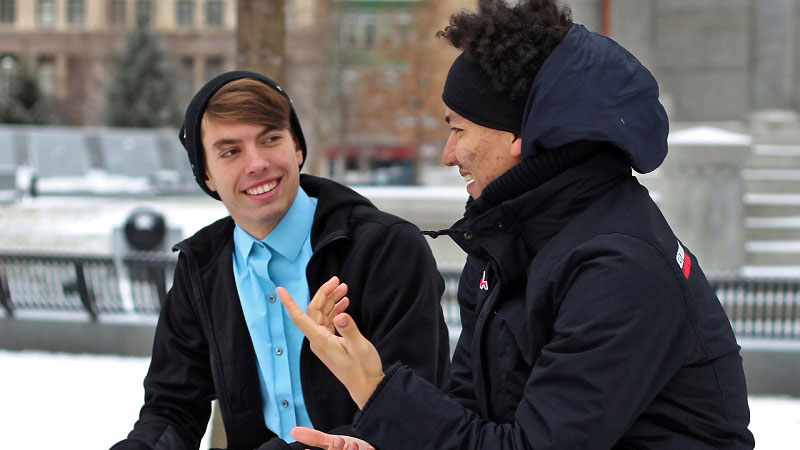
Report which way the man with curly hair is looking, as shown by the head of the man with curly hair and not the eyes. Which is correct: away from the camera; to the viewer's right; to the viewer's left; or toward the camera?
to the viewer's left

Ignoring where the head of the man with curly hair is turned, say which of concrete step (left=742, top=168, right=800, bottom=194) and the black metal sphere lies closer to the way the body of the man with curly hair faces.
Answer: the black metal sphere

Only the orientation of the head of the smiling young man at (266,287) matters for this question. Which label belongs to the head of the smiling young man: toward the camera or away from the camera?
toward the camera

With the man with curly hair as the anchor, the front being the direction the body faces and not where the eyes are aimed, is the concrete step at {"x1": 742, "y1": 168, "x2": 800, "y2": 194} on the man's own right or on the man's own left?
on the man's own right

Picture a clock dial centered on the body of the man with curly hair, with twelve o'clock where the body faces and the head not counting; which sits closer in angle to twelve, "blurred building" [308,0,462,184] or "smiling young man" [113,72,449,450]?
the smiling young man

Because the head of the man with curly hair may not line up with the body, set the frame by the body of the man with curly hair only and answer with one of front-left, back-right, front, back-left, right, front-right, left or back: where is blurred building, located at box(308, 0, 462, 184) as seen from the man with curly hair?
right

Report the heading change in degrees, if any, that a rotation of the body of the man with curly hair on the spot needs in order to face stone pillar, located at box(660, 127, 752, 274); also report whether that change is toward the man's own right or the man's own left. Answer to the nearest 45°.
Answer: approximately 90° to the man's own right

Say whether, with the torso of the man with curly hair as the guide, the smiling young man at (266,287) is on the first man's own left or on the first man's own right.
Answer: on the first man's own right

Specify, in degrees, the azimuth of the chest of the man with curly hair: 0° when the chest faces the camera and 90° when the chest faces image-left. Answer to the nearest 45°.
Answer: approximately 90°
